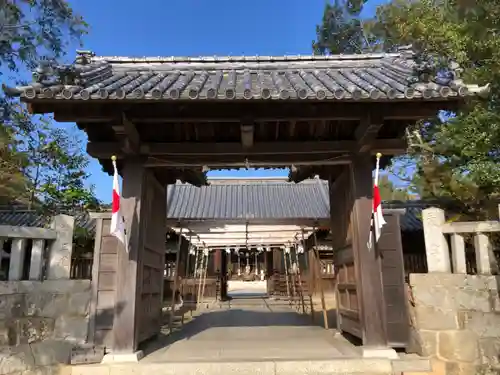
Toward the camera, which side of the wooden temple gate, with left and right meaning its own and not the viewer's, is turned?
front

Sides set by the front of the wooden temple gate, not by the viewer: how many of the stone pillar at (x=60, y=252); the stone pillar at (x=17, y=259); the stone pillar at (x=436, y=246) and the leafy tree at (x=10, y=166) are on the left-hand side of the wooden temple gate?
1

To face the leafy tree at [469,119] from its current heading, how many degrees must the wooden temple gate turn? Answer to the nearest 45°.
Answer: approximately 135° to its left

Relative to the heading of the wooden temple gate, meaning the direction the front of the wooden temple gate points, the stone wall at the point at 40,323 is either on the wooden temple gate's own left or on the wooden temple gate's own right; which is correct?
on the wooden temple gate's own right

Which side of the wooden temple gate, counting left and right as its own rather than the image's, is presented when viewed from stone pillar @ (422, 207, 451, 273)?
left

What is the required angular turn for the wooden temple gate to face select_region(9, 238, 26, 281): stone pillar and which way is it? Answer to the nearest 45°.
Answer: approximately 90° to its right

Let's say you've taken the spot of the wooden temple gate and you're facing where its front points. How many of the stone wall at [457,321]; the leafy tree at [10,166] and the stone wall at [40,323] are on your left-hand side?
1

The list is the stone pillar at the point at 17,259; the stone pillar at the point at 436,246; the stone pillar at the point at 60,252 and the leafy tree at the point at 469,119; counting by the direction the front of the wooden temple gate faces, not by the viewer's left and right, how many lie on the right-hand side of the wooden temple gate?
2

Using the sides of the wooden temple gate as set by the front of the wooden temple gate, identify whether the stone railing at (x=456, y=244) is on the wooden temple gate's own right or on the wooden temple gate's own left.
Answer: on the wooden temple gate's own left

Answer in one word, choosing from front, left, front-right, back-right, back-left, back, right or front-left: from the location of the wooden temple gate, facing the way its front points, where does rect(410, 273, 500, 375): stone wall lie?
left

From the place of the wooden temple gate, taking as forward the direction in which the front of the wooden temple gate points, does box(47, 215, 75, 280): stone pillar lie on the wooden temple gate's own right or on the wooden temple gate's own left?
on the wooden temple gate's own right

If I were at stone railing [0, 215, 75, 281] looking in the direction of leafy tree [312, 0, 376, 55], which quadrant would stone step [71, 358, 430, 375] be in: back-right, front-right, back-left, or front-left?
front-right

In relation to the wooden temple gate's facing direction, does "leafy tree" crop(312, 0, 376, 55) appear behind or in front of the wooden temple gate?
behind

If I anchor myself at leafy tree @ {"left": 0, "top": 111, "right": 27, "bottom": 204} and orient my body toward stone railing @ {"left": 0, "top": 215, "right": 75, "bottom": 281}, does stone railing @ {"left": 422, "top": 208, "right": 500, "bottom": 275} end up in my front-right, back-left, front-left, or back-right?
front-left
